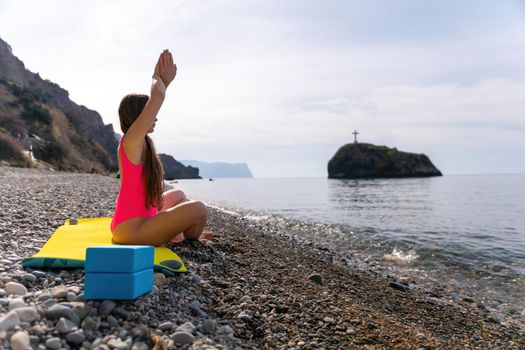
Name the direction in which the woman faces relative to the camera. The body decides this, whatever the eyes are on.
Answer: to the viewer's right

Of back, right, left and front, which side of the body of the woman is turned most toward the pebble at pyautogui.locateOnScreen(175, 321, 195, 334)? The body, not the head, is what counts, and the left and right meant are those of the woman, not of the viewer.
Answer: right

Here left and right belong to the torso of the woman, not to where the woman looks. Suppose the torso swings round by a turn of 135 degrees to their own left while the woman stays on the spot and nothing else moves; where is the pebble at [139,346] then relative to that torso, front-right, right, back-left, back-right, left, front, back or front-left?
back-left

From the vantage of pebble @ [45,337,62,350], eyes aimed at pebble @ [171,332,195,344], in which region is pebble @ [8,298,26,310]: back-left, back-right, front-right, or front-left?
back-left

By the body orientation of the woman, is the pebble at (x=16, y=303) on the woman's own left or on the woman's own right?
on the woman's own right

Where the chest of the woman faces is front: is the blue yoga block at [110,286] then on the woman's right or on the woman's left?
on the woman's right
